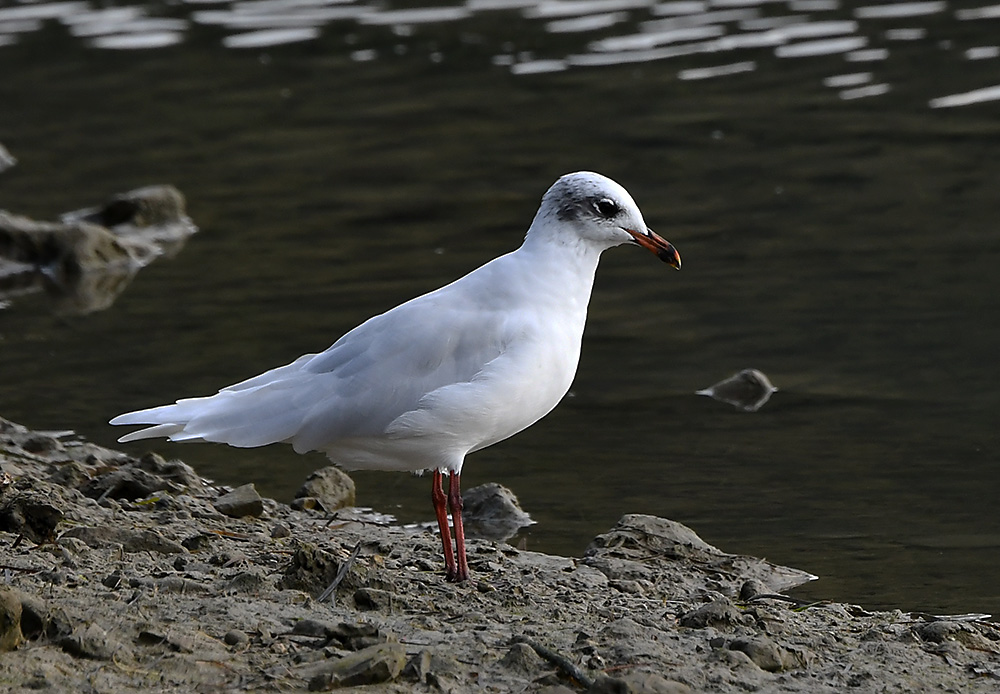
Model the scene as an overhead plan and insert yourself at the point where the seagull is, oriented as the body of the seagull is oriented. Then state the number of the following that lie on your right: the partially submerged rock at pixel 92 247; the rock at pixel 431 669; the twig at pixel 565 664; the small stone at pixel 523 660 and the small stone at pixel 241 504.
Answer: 3

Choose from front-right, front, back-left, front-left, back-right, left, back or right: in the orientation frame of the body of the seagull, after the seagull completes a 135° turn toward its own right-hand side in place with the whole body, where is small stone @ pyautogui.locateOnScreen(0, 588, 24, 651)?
front

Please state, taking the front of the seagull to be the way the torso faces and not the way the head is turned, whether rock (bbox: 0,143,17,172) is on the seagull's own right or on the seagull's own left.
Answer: on the seagull's own left

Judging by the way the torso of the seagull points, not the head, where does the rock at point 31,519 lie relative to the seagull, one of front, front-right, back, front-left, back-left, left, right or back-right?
back

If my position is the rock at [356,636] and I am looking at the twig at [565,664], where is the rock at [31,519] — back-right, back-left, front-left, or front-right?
back-left

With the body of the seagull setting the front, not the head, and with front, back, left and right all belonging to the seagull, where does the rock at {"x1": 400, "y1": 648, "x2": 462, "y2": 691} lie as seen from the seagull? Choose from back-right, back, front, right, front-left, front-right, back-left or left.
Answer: right

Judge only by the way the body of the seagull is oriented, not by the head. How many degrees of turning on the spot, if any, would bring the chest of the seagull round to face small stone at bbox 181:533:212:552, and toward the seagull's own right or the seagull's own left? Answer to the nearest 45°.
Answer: approximately 180°

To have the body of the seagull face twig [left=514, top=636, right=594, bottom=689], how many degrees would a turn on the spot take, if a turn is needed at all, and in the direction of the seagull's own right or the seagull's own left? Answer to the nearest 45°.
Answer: approximately 90° to the seagull's own right

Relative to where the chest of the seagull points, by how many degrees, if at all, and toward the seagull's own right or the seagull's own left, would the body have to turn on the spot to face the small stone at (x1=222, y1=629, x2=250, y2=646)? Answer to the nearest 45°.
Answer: approximately 135° to the seagull's own right

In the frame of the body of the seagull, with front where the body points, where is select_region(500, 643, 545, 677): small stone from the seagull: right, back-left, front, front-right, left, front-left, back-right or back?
right

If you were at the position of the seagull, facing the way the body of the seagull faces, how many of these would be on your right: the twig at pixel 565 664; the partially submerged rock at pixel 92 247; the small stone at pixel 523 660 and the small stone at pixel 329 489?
2

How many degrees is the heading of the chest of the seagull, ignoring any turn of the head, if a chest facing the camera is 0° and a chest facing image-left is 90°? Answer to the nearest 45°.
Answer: approximately 270°

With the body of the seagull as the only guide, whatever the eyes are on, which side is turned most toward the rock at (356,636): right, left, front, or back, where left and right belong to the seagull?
right
